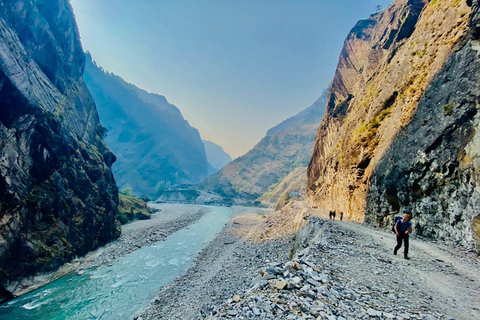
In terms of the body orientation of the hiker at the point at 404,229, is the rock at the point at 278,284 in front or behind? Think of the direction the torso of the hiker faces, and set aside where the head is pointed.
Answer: in front

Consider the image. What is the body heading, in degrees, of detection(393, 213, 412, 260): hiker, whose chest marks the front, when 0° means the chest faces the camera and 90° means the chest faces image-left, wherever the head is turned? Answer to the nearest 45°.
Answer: approximately 0°

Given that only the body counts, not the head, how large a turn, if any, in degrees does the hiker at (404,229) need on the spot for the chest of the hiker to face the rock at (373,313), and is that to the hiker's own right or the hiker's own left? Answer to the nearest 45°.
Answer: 0° — they already face it
